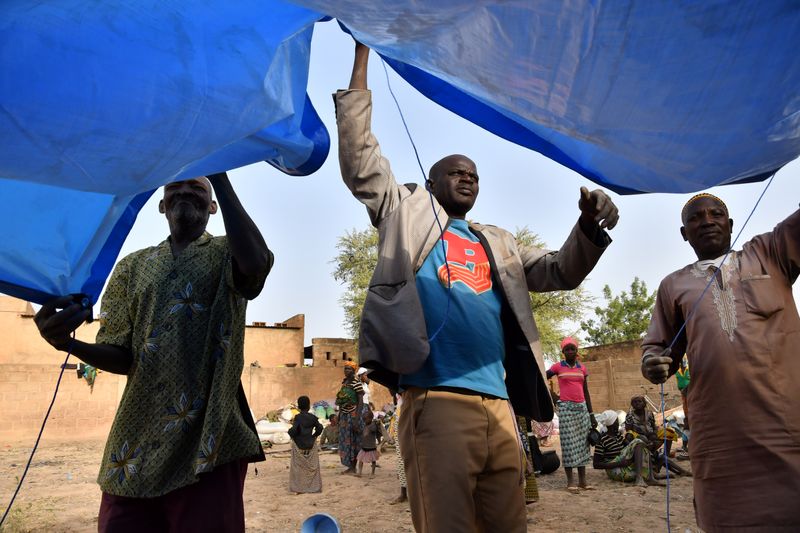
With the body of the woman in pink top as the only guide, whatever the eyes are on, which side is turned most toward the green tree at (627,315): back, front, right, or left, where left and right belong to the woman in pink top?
back

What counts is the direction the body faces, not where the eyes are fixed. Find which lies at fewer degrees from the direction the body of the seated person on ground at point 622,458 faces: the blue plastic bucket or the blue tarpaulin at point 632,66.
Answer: the blue tarpaulin

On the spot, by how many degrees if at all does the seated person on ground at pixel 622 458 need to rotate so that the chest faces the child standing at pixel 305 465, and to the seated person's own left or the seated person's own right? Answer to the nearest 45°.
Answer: approximately 135° to the seated person's own right

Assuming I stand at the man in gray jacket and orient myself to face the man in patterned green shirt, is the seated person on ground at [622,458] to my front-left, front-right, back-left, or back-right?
back-right

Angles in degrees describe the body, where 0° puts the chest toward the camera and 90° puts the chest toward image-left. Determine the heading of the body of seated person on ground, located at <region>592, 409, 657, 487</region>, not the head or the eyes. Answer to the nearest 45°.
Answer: approximately 315°

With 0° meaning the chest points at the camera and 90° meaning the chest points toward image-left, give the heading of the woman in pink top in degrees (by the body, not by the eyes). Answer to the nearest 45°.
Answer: approximately 0°

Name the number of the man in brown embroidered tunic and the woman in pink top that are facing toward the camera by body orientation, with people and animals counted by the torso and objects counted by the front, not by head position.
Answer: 2
